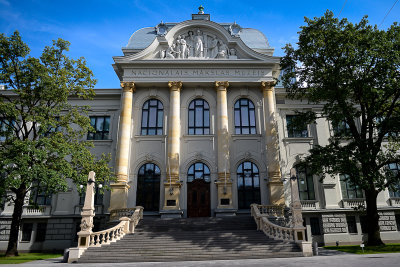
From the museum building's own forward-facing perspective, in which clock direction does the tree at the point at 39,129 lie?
The tree is roughly at 2 o'clock from the museum building.

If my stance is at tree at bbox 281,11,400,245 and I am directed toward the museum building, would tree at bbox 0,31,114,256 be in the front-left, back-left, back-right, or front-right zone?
front-left

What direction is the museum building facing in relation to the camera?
toward the camera

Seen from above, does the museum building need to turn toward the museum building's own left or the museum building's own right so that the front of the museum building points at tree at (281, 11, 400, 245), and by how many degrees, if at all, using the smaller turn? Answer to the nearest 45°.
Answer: approximately 45° to the museum building's own left

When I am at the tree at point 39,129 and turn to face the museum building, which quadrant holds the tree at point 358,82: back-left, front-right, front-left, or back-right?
front-right
